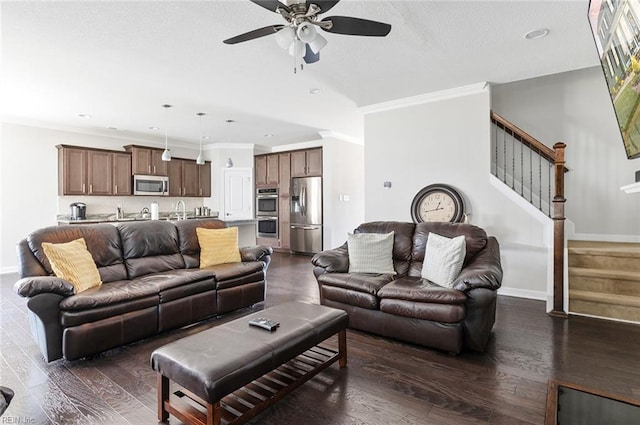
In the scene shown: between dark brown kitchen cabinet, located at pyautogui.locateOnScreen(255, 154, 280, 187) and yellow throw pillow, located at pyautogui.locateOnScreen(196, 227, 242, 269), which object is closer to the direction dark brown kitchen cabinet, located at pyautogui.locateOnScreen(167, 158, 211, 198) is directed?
the yellow throw pillow

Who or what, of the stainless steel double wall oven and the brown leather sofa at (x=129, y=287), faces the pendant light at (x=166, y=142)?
the stainless steel double wall oven

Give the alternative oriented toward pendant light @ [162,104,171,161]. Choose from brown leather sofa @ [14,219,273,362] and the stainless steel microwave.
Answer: the stainless steel microwave

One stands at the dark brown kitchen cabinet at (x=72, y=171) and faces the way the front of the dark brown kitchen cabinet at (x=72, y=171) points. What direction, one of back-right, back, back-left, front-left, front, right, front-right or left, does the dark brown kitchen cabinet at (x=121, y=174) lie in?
left

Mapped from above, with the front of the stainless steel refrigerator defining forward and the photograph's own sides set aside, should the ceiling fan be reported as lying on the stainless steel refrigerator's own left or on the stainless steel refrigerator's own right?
on the stainless steel refrigerator's own left

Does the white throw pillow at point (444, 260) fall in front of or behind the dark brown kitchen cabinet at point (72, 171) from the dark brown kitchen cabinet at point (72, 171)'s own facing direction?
in front

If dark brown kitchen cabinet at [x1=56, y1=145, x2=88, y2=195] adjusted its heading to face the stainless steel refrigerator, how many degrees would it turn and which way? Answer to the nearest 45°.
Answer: approximately 90° to its left

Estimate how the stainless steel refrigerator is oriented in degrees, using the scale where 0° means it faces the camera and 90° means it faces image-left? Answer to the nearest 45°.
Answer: approximately 45°

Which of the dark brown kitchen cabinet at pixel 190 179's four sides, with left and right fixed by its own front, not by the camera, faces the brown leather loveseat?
front

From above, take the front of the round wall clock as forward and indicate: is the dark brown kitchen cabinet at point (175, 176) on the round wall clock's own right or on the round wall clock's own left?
on the round wall clock's own right

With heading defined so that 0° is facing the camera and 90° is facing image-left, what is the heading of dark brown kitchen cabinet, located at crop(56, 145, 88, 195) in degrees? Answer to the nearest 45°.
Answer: approximately 0°

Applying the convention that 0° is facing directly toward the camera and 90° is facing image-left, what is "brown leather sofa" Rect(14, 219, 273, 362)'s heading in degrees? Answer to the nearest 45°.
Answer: approximately 315°

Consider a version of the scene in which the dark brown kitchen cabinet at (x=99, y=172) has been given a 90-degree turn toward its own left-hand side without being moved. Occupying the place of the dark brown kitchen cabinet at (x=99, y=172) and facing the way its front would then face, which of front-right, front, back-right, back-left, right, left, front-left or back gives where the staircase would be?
front-right

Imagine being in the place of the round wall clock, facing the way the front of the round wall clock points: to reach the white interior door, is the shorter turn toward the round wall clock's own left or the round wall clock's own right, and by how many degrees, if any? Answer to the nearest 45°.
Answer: approximately 135° to the round wall clock's own right
